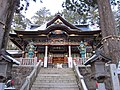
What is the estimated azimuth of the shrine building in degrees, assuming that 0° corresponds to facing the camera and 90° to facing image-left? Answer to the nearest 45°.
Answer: approximately 0°

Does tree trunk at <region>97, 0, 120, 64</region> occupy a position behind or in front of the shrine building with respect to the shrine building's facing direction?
in front

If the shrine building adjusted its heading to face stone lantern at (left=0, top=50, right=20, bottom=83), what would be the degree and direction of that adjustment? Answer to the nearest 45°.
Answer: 0° — it already faces it

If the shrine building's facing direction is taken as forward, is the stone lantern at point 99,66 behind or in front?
in front
